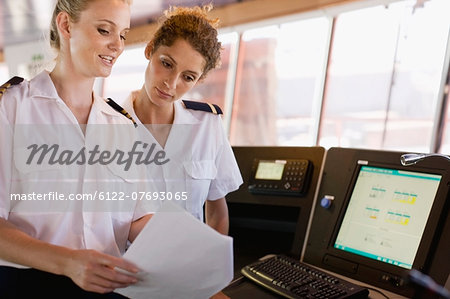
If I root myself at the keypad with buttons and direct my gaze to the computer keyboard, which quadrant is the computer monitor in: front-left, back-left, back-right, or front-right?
front-left

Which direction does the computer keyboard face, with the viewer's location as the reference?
facing the viewer and to the left of the viewer

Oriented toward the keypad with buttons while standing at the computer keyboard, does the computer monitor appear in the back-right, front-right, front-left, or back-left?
front-right

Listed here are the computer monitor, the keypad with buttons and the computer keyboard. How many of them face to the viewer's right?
0

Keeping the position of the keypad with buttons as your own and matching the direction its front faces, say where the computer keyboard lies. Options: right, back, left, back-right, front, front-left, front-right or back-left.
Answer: front

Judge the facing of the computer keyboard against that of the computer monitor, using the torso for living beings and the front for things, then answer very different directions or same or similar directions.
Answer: same or similar directions

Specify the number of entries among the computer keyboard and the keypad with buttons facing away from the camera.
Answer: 0

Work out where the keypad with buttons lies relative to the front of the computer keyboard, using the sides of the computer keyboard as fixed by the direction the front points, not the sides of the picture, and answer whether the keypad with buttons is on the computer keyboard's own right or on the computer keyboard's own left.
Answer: on the computer keyboard's own right

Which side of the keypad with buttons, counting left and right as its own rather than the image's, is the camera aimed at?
front

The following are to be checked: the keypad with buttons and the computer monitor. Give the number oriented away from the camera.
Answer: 0
